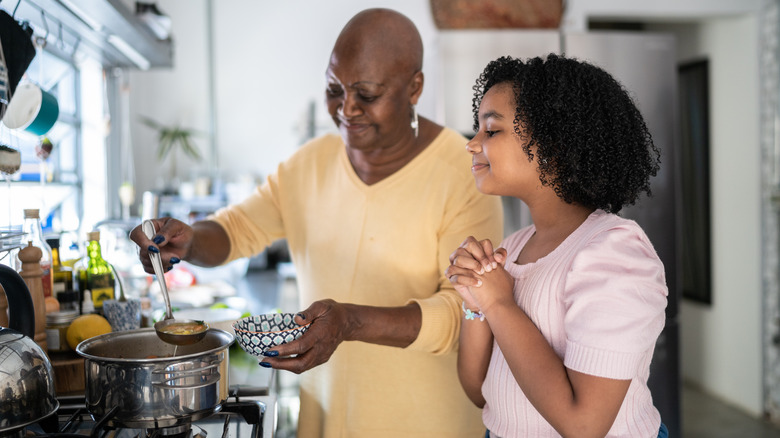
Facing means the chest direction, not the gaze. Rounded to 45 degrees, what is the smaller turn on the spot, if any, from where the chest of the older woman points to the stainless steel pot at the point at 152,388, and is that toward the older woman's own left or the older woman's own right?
0° — they already face it

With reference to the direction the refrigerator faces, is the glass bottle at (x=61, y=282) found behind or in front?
in front

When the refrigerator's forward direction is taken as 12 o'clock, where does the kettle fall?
The kettle is roughly at 1 o'clock from the refrigerator.

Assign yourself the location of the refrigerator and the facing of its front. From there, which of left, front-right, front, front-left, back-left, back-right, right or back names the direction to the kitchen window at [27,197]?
front-right

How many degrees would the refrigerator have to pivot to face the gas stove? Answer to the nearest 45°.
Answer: approximately 45° to its right

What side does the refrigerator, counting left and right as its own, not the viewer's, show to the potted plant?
right

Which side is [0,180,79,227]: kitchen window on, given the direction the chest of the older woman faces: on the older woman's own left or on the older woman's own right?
on the older woman's own right

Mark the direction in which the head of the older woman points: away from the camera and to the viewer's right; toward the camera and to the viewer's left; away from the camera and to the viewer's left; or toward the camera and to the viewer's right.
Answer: toward the camera and to the viewer's left

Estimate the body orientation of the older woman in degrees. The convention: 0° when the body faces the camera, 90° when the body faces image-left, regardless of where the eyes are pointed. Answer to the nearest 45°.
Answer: approximately 45°

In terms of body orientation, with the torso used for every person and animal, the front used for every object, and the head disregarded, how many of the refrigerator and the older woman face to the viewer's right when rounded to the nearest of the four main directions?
0

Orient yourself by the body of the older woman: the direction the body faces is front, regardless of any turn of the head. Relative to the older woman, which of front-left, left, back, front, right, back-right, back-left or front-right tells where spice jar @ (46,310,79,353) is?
front-right

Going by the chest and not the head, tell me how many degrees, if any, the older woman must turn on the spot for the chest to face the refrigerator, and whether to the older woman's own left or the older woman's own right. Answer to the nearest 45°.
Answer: approximately 180°

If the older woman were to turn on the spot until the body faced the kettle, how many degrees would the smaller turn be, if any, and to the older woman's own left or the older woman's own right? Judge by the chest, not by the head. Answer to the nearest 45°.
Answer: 0° — they already face it

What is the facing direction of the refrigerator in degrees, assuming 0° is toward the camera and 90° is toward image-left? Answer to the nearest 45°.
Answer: approximately 0°
